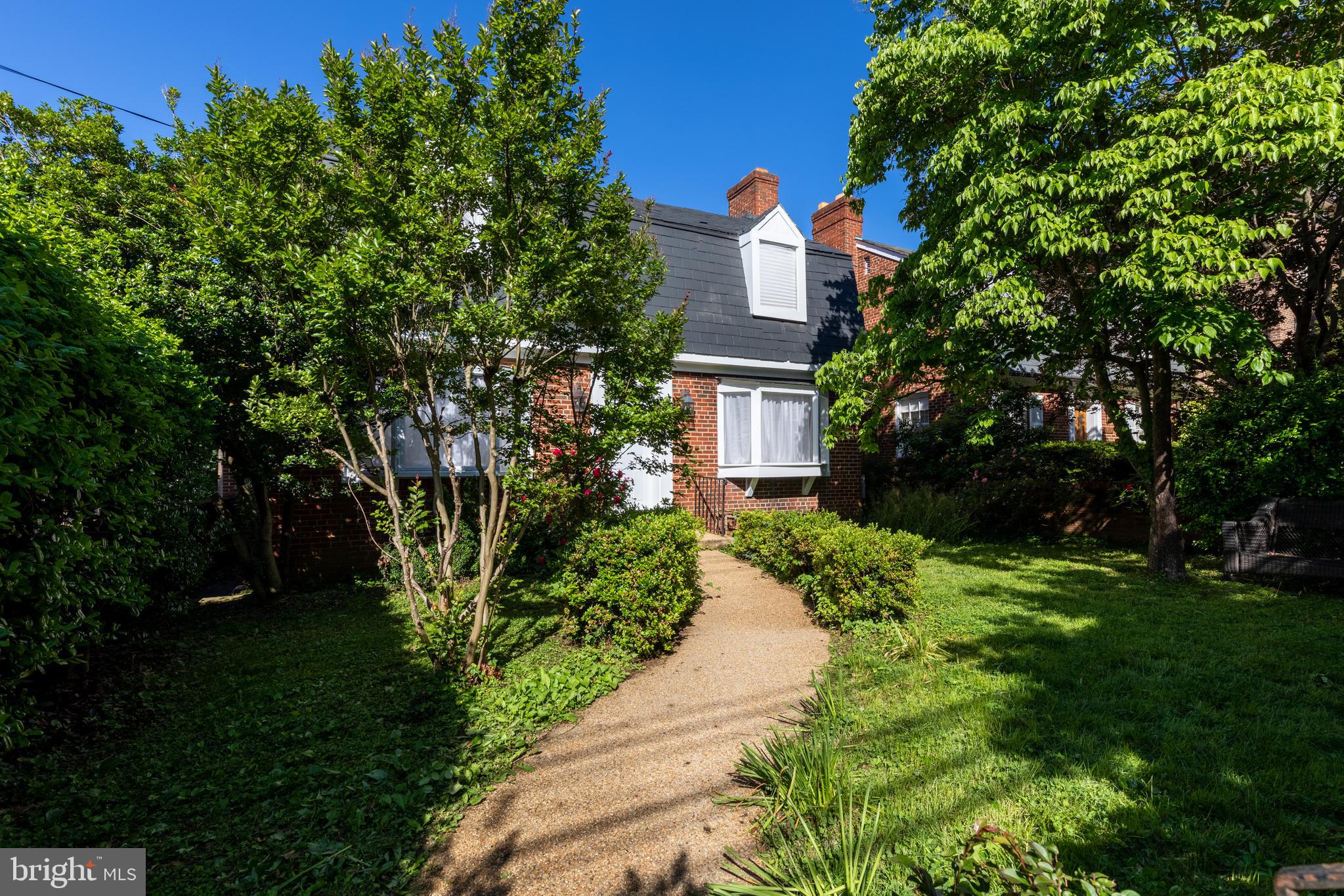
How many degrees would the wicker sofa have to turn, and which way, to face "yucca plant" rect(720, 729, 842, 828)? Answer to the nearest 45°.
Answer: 0° — it already faces it

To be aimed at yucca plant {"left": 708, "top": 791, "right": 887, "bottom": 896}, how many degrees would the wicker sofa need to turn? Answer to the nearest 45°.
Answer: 0° — it already faces it

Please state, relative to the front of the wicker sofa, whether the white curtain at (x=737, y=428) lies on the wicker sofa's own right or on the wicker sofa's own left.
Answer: on the wicker sofa's own right

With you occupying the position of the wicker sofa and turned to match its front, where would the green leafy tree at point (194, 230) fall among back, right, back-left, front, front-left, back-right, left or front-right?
front-right

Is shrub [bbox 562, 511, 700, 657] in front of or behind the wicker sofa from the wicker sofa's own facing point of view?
in front

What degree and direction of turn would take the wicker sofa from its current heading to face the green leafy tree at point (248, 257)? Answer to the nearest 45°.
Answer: approximately 45° to its right
